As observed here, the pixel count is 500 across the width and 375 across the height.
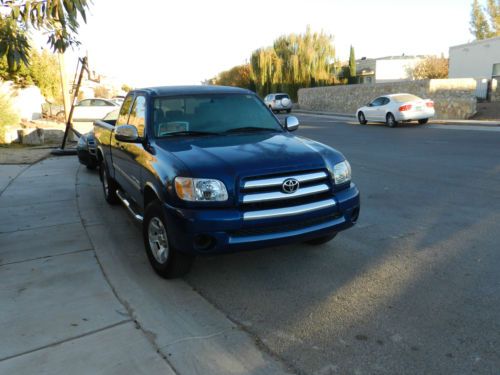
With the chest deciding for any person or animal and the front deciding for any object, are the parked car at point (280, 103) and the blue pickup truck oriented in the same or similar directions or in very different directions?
very different directions

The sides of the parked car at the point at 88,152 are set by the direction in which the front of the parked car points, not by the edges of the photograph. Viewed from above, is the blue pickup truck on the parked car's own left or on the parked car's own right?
on the parked car's own left

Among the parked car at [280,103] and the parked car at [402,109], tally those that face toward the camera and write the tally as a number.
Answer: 0

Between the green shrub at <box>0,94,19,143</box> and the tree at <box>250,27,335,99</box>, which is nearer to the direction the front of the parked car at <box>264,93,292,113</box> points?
the tree

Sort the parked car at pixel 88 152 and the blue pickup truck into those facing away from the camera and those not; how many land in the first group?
0

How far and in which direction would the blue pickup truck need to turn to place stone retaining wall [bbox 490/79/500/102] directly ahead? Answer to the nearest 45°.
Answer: approximately 90° to its left

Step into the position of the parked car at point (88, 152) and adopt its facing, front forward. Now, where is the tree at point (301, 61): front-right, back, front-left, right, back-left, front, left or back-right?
back

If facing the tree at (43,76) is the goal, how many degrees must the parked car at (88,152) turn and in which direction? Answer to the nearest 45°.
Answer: approximately 135° to its right

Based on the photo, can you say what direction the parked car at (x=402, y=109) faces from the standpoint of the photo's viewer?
facing away from the viewer and to the left of the viewer

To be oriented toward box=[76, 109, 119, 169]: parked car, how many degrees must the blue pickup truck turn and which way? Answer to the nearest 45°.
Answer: approximately 180°

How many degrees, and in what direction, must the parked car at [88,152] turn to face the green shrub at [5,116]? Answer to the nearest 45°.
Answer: approximately 135° to its right

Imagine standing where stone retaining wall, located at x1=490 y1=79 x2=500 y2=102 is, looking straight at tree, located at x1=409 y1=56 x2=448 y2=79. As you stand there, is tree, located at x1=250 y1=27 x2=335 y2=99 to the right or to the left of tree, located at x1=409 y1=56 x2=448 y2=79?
left
